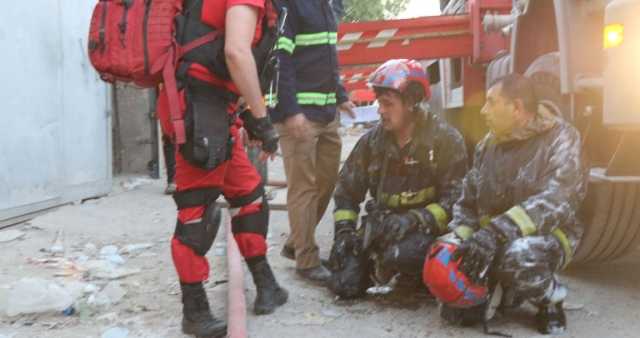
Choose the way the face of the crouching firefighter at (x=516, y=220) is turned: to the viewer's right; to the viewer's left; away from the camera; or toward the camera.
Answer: to the viewer's left

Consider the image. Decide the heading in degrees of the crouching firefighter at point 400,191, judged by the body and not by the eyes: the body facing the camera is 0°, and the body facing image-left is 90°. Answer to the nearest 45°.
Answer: approximately 45°

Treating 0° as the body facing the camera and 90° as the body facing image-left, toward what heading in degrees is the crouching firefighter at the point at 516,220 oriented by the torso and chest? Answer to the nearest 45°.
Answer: approximately 45°
